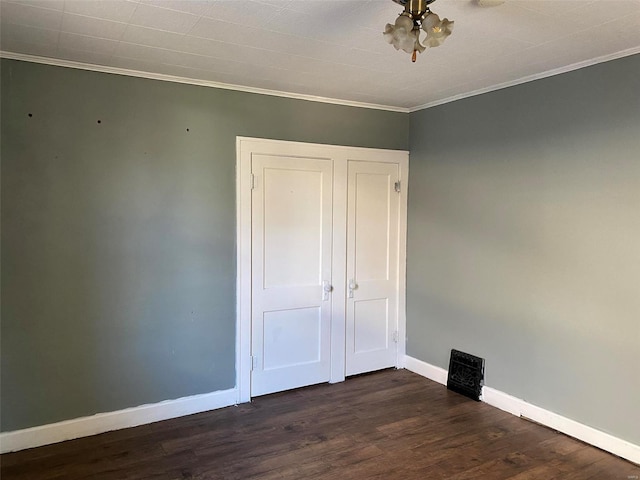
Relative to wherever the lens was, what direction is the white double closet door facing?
facing the viewer and to the right of the viewer

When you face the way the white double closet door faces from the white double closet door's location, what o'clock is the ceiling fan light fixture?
The ceiling fan light fixture is roughly at 1 o'clock from the white double closet door.
